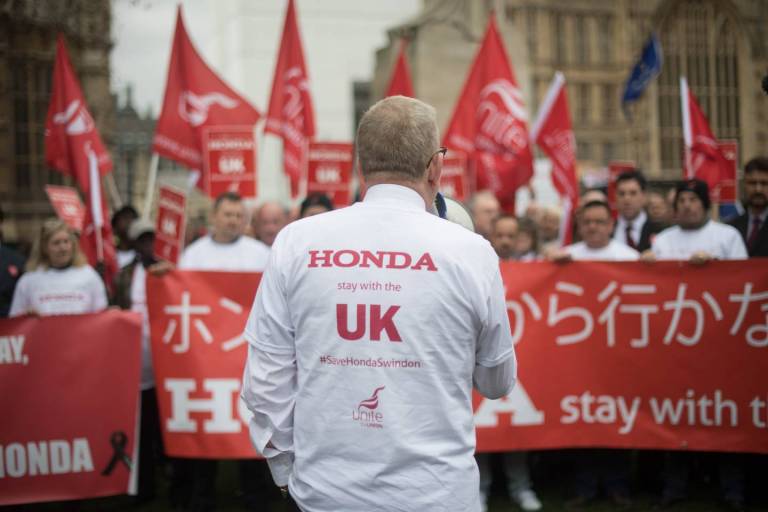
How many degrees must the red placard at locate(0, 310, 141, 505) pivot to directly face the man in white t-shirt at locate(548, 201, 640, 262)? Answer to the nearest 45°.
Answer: approximately 90° to its left

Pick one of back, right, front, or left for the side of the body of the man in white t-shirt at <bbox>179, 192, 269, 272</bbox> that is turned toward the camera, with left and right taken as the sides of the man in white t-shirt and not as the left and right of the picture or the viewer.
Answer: front

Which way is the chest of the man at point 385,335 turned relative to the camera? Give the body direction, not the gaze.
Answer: away from the camera

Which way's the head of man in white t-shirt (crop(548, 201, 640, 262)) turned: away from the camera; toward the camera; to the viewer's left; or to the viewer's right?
toward the camera

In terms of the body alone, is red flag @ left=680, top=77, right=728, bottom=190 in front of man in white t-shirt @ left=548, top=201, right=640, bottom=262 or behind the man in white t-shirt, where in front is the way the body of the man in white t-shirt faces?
behind

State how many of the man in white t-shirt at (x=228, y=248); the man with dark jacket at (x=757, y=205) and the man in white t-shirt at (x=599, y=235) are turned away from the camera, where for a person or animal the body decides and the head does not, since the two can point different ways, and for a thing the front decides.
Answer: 0

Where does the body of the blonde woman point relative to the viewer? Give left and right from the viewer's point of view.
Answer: facing the viewer

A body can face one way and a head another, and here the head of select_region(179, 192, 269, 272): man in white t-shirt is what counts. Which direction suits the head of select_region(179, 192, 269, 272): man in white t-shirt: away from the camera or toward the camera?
toward the camera

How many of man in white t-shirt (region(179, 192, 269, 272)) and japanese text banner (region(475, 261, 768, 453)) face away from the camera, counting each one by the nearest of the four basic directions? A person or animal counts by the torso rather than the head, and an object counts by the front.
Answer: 0

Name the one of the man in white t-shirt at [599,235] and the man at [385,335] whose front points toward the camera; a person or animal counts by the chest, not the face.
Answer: the man in white t-shirt

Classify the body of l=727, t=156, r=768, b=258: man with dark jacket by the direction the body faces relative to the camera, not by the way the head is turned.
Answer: toward the camera

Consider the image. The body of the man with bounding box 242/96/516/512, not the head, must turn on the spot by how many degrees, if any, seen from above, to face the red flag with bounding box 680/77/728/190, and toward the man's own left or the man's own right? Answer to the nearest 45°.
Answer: approximately 45° to the man's own right

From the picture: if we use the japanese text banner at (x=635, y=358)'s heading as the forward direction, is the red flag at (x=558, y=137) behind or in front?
behind

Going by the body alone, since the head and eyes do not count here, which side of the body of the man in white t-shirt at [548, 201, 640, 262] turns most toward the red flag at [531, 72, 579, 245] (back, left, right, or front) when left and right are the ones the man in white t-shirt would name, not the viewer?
back
